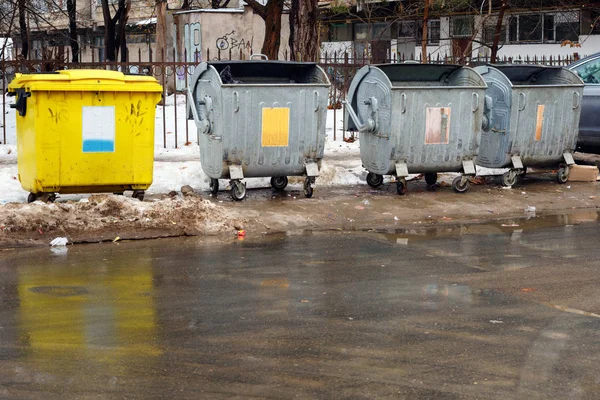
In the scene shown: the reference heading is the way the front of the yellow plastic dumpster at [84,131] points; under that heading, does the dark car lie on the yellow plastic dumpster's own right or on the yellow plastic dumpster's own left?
on the yellow plastic dumpster's own left

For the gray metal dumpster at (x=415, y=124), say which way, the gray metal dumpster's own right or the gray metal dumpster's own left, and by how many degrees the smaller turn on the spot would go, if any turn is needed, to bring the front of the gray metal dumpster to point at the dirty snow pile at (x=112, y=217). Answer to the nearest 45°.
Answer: approximately 90° to the gray metal dumpster's own right

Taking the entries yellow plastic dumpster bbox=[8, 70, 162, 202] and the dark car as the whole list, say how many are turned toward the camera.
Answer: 1

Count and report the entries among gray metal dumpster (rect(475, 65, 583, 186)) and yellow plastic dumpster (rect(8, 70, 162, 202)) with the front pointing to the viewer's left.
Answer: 0

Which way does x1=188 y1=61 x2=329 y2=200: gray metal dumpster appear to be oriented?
toward the camera

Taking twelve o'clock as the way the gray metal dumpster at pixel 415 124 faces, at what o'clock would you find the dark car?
The dark car is roughly at 9 o'clock from the gray metal dumpster.

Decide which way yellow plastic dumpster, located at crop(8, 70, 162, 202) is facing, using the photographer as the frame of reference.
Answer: facing the viewer

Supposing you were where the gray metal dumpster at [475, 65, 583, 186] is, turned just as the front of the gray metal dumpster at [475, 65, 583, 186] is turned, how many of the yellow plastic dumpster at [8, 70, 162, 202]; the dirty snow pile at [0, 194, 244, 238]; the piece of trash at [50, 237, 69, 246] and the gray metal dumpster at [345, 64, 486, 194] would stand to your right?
4

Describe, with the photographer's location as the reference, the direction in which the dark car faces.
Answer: facing to the left of the viewer

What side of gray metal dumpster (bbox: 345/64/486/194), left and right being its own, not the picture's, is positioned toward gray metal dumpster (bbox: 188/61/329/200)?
right

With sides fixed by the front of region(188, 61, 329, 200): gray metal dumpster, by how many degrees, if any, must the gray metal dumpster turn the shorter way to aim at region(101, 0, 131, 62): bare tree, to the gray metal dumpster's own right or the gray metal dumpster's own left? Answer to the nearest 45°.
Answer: approximately 180°

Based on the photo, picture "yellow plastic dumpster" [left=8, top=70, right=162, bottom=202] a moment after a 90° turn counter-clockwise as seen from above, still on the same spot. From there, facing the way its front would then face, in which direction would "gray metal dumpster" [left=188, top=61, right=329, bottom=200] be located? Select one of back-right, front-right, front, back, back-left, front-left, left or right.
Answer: front

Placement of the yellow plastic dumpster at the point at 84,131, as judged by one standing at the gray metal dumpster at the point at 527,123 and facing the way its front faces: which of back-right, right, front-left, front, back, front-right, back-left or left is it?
right
